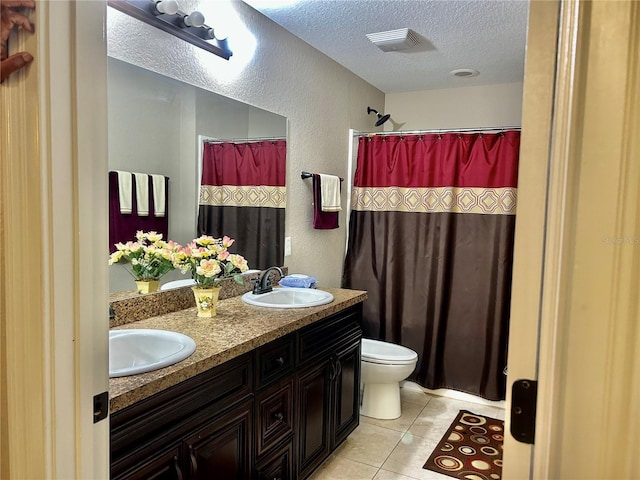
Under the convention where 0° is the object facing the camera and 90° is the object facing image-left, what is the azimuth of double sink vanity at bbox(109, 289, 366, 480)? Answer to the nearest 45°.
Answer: approximately 315°

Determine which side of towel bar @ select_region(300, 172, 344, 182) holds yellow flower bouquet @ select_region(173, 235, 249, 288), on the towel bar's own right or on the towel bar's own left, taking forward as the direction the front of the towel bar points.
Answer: on the towel bar's own right

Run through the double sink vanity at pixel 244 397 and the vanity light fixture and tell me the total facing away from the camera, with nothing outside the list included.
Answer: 0

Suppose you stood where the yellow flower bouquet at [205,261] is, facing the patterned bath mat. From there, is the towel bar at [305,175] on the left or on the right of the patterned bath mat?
left

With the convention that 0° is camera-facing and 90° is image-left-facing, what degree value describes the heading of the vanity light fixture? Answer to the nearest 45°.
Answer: approximately 315°

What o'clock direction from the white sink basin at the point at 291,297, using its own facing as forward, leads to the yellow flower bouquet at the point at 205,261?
The yellow flower bouquet is roughly at 3 o'clock from the white sink basin.
